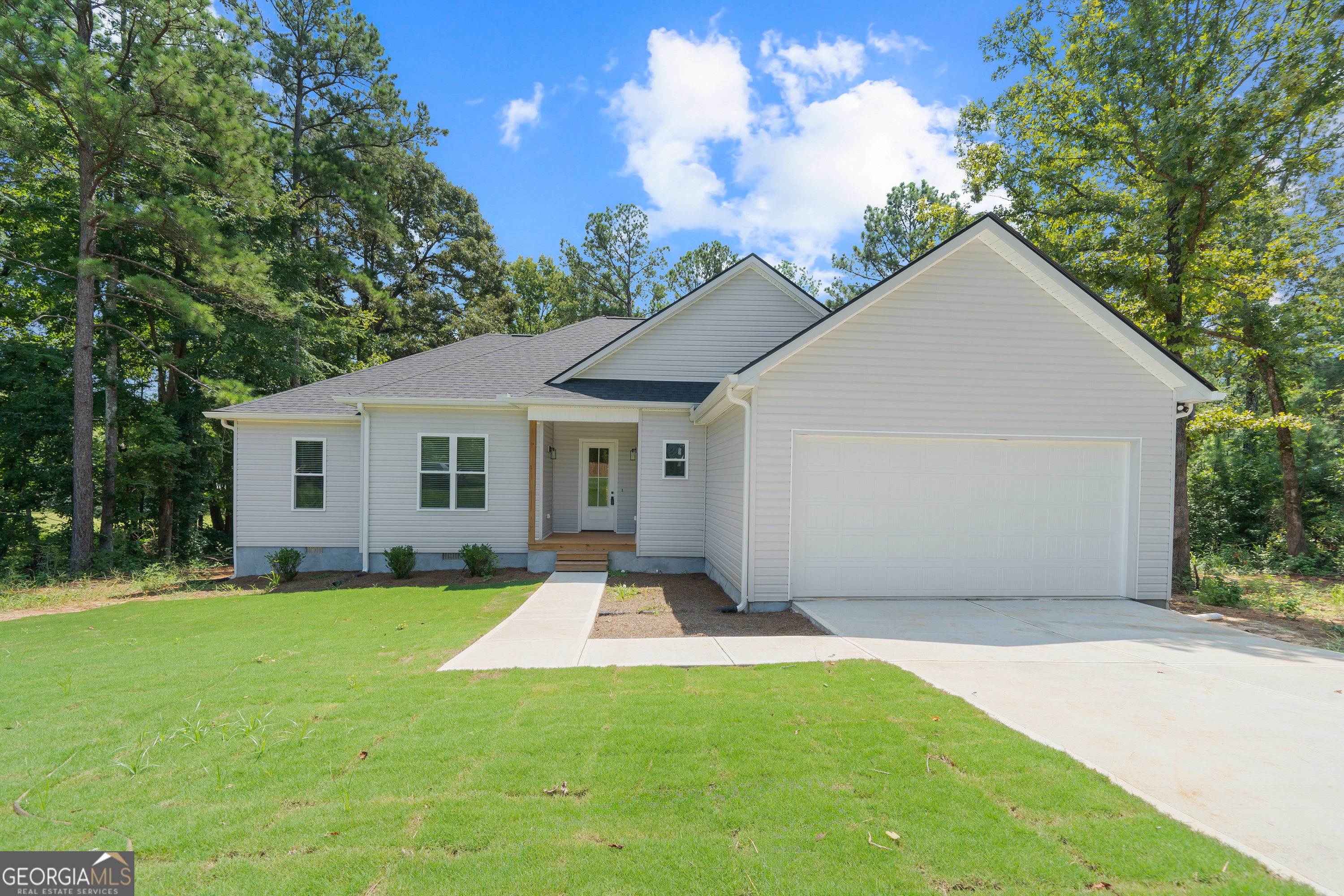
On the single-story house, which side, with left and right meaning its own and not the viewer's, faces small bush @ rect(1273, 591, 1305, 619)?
left

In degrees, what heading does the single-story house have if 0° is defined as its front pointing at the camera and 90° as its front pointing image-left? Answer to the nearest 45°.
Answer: approximately 0°

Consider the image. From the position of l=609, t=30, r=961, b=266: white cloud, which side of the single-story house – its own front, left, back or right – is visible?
back

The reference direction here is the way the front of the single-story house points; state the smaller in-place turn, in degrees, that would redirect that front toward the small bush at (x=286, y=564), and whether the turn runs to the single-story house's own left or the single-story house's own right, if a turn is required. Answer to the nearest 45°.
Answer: approximately 90° to the single-story house's own right
